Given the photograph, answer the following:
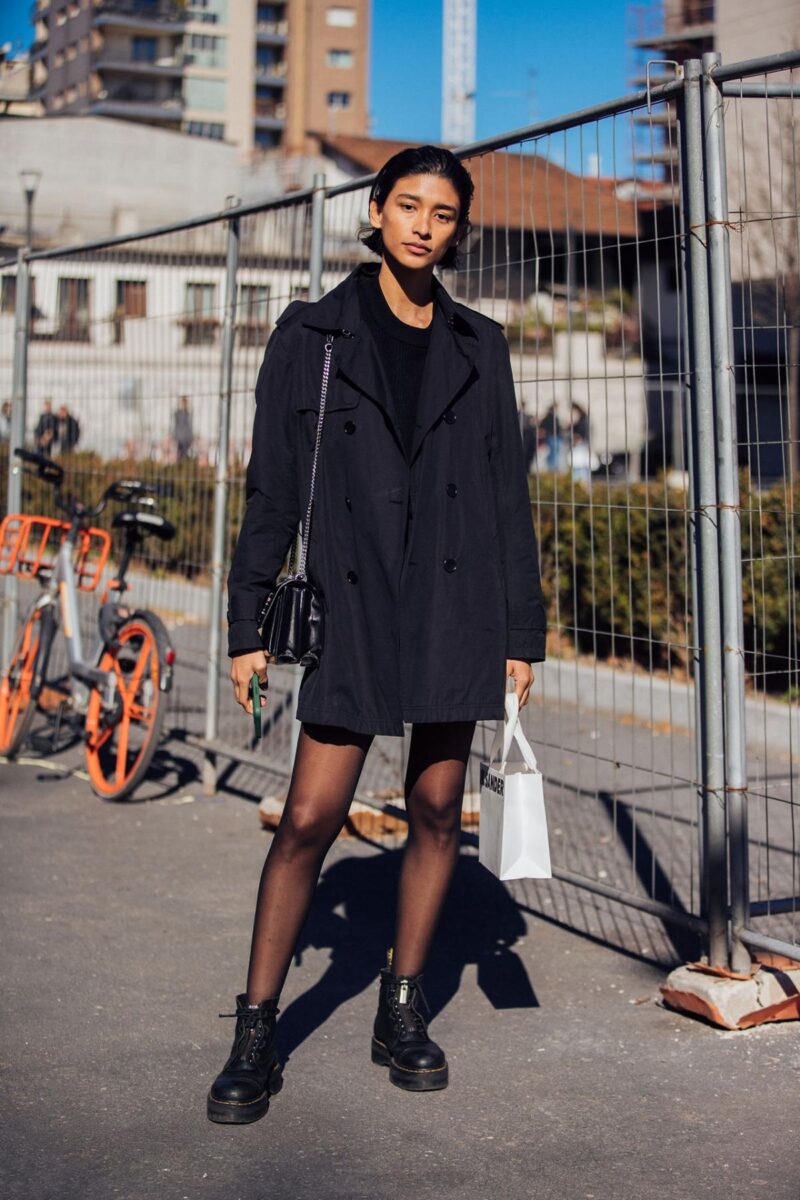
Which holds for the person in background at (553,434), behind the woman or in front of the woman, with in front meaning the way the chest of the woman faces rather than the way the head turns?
behind

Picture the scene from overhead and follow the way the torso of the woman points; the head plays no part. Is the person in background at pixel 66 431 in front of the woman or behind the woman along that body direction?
behind

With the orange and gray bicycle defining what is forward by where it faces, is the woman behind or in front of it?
behind

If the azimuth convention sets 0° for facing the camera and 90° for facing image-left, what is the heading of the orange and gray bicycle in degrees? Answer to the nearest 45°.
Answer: approximately 135°

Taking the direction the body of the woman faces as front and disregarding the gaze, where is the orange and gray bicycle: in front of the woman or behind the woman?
behind

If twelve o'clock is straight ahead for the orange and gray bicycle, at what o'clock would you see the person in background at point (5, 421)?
The person in background is roughly at 1 o'clock from the orange and gray bicycle.

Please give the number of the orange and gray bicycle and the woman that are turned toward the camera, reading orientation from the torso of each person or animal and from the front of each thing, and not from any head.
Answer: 1

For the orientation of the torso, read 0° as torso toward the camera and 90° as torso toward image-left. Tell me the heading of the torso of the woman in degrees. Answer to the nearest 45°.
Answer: approximately 0°
